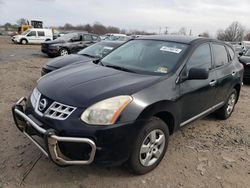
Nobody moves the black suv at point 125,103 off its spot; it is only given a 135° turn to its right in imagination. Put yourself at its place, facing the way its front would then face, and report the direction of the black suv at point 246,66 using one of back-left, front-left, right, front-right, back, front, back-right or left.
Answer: front-right

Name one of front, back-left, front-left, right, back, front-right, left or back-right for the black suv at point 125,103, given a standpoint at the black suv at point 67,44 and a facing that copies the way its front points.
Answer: front-left

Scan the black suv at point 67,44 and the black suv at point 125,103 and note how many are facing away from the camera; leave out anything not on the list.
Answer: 0

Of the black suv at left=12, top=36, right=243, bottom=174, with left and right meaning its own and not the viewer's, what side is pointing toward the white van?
right

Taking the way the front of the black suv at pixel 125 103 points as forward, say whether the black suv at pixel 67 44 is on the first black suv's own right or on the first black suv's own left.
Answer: on the first black suv's own right

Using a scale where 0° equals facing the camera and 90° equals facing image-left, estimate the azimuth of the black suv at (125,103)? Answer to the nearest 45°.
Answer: approximately 45°

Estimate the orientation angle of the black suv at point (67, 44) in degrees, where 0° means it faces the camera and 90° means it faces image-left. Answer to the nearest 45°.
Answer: approximately 45°

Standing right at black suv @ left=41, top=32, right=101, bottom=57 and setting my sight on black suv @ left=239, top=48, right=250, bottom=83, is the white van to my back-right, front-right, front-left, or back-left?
back-left
